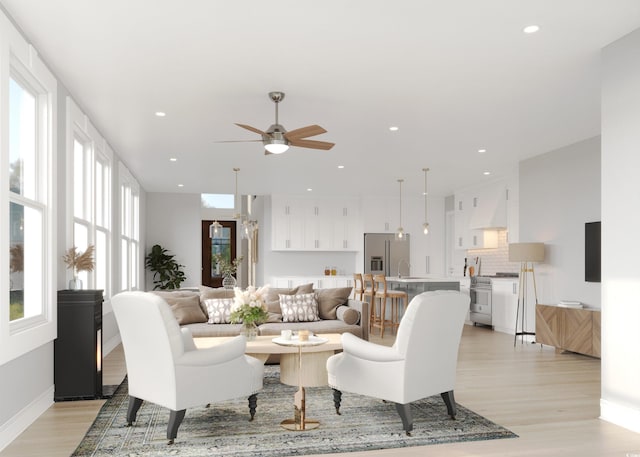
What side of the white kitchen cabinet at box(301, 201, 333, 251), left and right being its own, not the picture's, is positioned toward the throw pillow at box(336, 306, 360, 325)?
front

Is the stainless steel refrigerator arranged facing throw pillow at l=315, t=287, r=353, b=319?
yes

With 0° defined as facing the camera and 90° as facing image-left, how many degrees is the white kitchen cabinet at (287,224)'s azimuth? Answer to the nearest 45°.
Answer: approximately 0°

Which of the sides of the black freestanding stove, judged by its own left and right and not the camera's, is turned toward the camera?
right

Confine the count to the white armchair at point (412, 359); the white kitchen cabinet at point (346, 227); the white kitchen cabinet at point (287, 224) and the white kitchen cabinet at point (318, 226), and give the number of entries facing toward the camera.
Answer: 3

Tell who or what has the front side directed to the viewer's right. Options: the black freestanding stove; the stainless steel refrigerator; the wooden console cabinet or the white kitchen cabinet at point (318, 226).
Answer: the black freestanding stove

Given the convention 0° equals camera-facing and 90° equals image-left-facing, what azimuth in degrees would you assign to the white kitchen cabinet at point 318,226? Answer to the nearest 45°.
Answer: approximately 0°

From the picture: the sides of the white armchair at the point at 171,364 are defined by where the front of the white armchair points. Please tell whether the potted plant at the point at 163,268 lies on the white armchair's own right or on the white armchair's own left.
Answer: on the white armchair's own left
